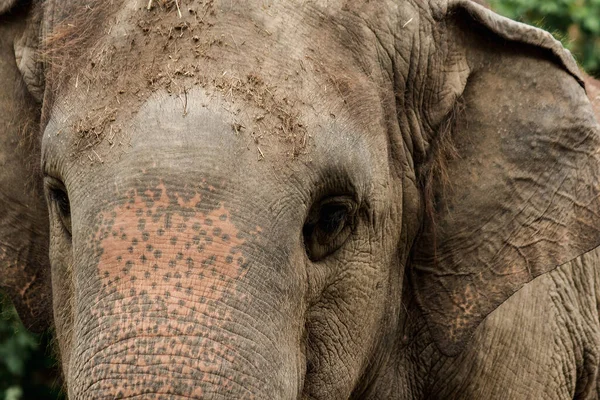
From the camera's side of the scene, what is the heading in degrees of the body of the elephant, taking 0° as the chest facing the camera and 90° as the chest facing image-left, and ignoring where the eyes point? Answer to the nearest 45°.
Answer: approximately 45°
